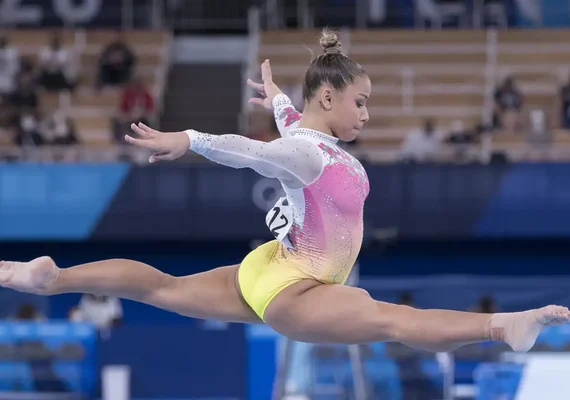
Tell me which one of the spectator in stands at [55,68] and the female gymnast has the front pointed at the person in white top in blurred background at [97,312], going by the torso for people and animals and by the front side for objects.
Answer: the spectator in stands at [55,68]

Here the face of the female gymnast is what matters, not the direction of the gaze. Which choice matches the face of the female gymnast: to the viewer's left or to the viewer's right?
to the viewer's right

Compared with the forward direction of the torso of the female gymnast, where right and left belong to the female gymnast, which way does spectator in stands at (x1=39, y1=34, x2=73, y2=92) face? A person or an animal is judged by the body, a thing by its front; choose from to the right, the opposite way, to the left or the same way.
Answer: to the right

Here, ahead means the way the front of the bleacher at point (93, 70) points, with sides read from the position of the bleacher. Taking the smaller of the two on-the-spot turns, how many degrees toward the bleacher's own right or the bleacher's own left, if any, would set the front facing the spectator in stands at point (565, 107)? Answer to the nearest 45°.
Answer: approximately 45° to the bleacher's own left

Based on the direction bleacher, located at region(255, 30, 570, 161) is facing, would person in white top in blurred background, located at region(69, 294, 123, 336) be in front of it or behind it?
in front

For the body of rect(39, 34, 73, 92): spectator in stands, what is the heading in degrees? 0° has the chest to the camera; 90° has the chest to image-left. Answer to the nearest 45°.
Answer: approximately 0°

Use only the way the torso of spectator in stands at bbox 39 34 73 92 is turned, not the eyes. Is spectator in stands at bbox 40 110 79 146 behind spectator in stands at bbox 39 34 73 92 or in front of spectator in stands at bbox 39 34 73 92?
in front

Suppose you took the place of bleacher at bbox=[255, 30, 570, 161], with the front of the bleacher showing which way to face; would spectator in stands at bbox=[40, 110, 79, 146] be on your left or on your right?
on your right

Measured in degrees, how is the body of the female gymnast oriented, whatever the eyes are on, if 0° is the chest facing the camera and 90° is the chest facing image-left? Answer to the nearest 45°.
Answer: approximately 270°

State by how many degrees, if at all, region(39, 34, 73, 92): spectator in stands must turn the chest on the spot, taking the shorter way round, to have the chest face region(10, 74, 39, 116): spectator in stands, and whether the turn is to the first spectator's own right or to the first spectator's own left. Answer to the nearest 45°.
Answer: approximately 45° to the first spectator's own right

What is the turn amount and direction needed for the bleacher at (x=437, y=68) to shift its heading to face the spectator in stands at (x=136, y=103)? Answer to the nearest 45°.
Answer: approximately 90° to its right
